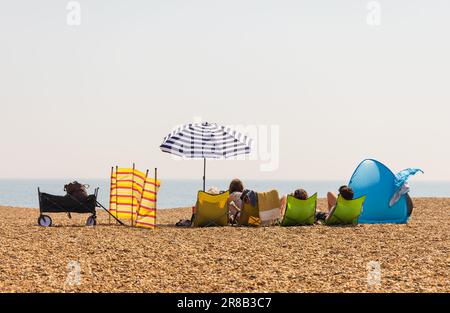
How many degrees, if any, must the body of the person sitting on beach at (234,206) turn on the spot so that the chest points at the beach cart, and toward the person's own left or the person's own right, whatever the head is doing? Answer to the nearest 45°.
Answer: approximately 90° to the person's own left

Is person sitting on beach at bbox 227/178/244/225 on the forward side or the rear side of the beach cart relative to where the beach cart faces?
on the forward side

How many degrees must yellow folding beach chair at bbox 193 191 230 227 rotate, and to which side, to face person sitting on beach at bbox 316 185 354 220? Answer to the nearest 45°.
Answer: approximately 90° to its right

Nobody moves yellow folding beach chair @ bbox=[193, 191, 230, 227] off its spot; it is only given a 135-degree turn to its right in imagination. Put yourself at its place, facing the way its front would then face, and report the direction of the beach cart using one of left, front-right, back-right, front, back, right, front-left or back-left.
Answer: back-right

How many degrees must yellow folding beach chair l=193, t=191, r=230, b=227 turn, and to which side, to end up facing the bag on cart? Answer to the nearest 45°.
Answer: approximately 90° to its left

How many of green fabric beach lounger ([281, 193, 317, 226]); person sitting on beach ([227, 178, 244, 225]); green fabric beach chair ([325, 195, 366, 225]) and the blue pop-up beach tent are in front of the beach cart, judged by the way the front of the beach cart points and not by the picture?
4

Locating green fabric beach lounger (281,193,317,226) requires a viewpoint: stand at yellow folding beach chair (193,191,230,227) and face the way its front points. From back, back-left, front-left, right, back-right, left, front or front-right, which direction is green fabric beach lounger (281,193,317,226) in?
right

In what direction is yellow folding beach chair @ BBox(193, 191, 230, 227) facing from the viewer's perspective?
away from the camera

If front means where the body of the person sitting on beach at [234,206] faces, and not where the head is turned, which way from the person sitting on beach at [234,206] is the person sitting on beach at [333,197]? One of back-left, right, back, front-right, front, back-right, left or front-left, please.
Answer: right

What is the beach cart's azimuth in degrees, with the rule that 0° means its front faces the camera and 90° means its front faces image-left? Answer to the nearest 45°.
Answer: approximately 270°

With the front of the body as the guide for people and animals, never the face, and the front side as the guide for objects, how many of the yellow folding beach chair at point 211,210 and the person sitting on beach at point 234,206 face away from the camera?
2

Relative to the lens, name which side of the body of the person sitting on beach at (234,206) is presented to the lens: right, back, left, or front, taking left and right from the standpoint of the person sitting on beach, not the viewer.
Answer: back

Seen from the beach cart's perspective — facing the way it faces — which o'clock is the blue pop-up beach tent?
The blue pop-up beach tent is roughly at 12 o'clock from the beach cart.
